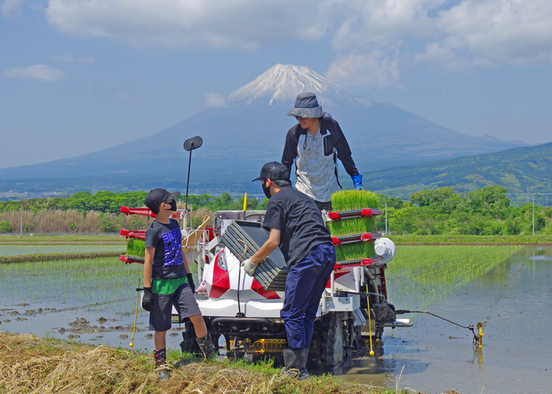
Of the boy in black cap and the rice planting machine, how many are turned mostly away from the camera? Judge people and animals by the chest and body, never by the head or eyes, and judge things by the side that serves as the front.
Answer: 0

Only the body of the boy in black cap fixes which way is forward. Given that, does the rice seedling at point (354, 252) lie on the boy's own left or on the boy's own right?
on the boy's own left

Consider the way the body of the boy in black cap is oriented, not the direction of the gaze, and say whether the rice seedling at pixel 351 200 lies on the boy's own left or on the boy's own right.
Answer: on the boy's own left

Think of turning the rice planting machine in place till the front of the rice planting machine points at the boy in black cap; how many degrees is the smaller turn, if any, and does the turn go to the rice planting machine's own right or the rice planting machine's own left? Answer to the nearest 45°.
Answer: approximately 45° to the rice planting machine's own right

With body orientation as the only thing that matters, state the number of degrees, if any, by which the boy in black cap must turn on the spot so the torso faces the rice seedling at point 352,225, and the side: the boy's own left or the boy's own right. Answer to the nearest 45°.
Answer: approximately 90° to the boy's own left

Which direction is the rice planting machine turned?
toward the camera

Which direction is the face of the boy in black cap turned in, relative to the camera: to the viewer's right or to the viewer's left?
to the viewer's right
